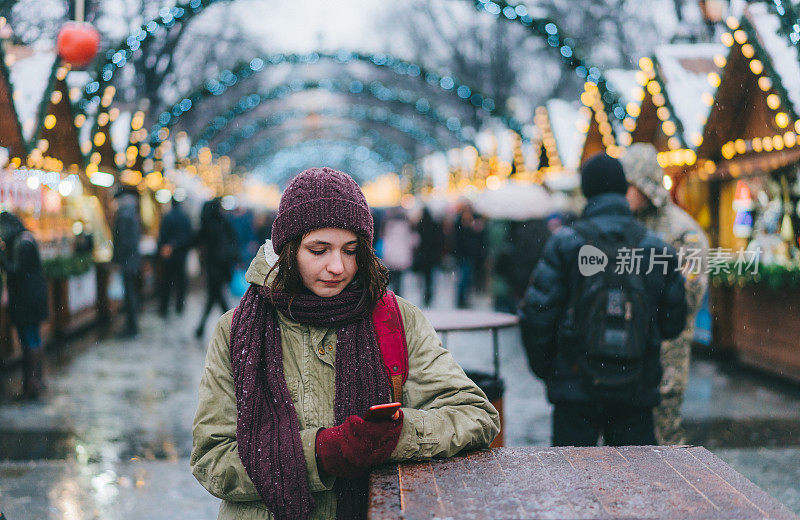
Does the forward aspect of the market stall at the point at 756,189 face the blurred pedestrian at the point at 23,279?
yes

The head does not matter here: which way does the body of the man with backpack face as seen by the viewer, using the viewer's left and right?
facing away from the viewer

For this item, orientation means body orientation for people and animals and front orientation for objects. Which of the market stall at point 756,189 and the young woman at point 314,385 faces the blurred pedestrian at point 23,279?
the market stall

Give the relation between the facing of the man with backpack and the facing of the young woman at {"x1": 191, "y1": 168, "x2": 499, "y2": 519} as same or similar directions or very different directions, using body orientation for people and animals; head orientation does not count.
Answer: very different directions

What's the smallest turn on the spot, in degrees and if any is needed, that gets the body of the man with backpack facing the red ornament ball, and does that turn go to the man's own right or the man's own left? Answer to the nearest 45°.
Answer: approximately 45° to the man's own left

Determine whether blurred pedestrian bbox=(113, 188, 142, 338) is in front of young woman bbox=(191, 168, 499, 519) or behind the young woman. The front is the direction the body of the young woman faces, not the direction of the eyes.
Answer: behind
